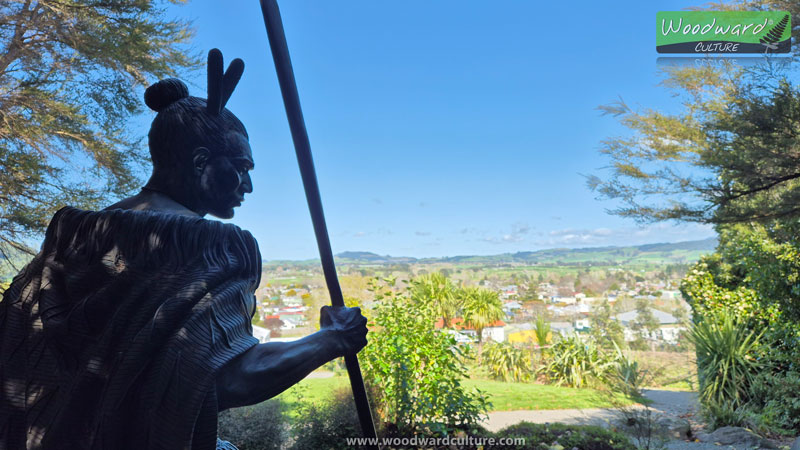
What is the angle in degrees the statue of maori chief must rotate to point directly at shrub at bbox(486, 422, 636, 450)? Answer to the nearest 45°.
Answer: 0° — it already faces it

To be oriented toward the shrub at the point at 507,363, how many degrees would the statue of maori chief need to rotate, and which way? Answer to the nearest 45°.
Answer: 0° — it already faces it

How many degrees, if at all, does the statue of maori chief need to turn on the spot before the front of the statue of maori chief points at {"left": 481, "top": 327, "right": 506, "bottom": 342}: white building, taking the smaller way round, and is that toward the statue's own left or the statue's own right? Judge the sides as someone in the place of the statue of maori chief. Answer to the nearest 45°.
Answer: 0° — it already faces it

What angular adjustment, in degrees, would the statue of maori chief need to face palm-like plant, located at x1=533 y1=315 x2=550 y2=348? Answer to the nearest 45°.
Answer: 0° — it already faces it

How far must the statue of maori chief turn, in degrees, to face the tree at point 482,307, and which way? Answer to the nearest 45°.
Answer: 0° — it already faces it

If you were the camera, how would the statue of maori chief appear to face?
facing away from the viewer and to the right of the viewer
